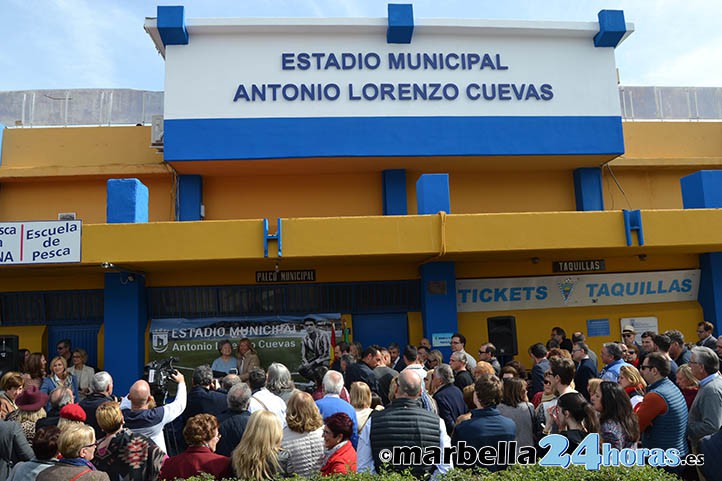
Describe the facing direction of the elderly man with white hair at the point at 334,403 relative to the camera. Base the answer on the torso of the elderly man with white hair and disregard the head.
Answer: away from the camera

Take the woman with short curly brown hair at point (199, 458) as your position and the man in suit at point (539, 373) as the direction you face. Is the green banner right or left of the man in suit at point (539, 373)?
left

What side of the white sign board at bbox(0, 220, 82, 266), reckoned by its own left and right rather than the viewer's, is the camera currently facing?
front

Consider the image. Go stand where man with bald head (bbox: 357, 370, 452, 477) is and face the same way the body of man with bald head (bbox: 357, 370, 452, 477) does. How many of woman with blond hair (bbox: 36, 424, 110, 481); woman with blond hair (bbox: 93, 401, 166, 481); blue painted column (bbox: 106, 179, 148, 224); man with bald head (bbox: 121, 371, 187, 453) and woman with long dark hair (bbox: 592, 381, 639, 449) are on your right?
1

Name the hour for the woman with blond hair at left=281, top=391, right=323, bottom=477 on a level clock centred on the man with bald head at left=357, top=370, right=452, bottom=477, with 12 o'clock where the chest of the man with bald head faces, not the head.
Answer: The woman with blond hair is roughly at 9 o'clock from the man with bald head.

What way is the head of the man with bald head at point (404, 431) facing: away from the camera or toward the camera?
away from the camera

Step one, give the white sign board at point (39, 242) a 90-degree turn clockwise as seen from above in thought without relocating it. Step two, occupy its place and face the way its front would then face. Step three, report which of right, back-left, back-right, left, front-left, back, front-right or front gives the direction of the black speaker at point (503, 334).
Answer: back

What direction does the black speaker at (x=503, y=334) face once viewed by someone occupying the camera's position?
facing the viewer

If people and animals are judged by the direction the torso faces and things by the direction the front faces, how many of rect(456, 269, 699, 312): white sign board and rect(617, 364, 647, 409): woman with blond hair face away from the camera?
0

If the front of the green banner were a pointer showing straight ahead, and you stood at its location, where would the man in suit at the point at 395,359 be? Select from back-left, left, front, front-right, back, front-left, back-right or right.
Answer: front-left

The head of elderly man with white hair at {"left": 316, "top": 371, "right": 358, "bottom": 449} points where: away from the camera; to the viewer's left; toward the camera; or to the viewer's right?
away from the camera

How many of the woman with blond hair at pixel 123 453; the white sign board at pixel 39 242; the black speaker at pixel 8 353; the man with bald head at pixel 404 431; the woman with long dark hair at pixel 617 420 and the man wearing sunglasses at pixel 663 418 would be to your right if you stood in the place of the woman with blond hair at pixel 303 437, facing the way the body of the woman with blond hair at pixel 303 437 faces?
3

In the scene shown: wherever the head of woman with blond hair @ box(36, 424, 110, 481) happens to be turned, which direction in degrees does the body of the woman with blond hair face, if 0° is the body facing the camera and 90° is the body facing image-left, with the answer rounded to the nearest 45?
approximately 225°

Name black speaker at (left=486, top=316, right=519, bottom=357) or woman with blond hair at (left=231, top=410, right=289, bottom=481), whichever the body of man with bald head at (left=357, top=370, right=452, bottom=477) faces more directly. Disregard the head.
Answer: the black speaker
